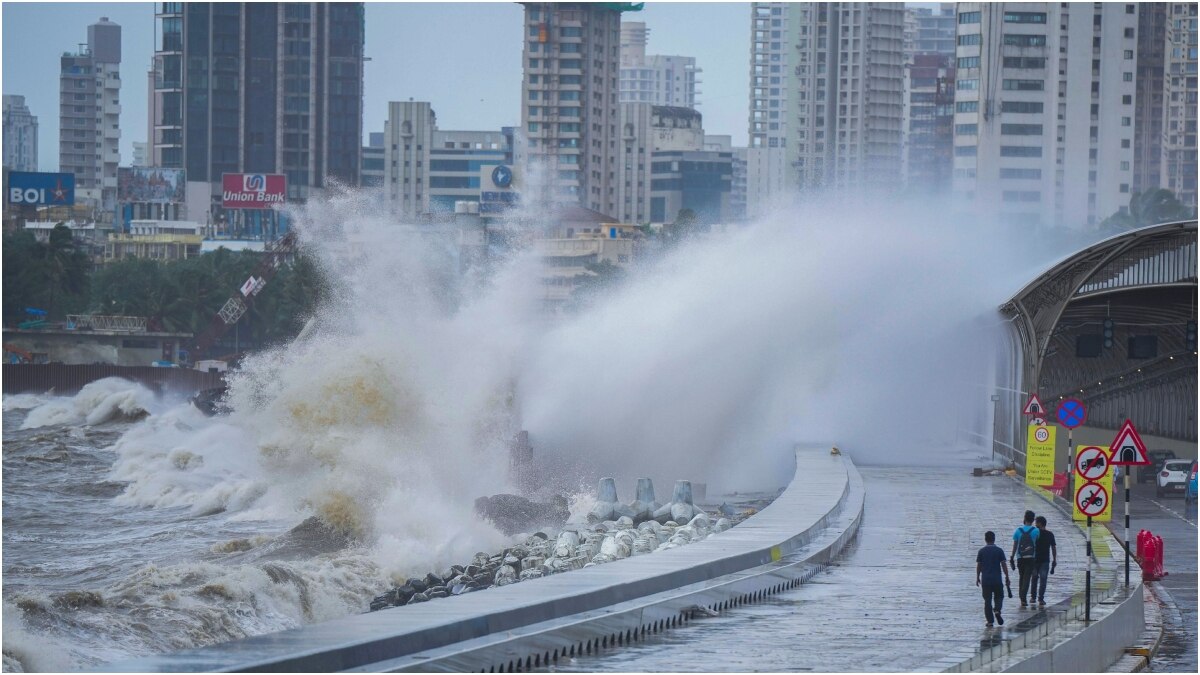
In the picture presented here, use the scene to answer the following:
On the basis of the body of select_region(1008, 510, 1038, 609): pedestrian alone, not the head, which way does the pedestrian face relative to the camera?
away from the camera

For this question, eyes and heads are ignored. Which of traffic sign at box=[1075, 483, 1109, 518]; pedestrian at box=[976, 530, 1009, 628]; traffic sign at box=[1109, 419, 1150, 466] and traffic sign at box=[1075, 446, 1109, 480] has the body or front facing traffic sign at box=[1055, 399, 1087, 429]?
the pedestrian

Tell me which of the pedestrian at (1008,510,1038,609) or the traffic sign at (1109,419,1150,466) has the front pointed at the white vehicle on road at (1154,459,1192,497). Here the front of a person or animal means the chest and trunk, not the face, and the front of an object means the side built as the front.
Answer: the pedestrian

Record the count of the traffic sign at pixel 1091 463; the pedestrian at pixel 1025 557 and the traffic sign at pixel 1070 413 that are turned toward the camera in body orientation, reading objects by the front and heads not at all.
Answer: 2

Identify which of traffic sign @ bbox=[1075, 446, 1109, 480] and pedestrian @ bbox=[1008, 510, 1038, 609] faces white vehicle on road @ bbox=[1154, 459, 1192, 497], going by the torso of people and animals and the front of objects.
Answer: the pedestrian

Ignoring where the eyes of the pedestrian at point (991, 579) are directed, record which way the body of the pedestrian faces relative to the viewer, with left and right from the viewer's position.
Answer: facing away from the viewer

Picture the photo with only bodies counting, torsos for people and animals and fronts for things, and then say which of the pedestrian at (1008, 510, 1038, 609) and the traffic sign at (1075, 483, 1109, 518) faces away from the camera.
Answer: the pedestrian

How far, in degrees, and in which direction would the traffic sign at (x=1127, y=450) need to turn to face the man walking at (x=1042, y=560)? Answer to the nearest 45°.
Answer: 0° — it already faces them

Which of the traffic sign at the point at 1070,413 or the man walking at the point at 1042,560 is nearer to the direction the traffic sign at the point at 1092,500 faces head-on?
the man walking
